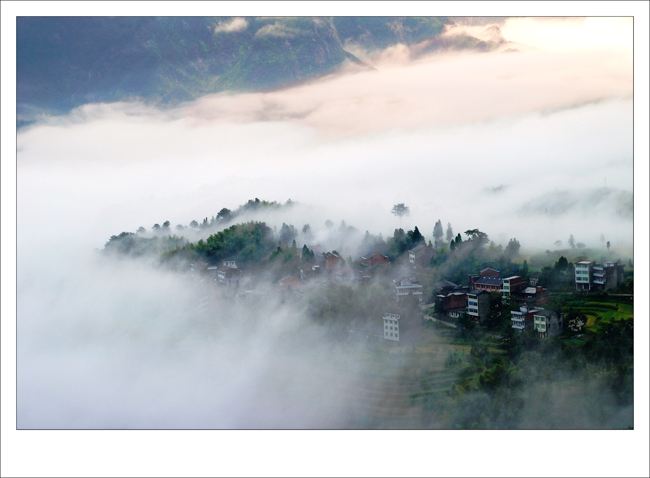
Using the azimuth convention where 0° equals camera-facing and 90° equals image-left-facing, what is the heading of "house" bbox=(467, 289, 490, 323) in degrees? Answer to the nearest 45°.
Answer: approximately 45°

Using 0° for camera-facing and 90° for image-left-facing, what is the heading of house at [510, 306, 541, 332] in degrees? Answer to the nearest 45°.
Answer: approximately 45°
